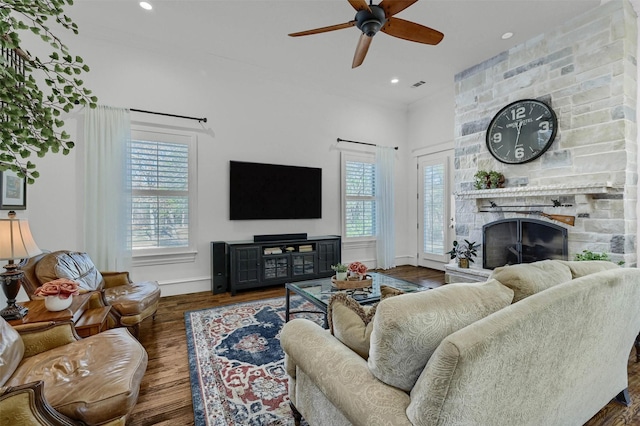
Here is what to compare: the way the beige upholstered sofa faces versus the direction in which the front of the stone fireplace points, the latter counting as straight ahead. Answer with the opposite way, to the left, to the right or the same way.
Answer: to the right

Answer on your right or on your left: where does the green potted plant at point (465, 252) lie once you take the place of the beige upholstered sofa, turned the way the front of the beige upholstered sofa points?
on your right

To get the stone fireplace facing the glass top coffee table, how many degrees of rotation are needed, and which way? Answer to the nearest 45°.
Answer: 0° — it already faces it

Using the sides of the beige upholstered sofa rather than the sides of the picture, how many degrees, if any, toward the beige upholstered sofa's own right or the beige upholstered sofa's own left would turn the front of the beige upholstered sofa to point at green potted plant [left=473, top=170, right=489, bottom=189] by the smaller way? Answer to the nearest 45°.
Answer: approximately 45° to the beige upholstered sofa's own right

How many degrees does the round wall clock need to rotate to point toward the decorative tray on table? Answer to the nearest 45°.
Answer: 0° — it already faces it

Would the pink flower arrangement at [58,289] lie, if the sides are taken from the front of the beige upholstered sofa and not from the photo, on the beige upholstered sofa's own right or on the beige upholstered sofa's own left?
on the beige upholstered sofa's own left

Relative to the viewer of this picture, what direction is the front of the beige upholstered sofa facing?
facing away from the viewer and to the left of the viewer

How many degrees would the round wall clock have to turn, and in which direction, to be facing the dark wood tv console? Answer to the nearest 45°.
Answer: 0° — it already faces it

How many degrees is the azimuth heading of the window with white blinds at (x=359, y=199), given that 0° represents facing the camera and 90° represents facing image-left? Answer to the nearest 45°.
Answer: approximately 315°

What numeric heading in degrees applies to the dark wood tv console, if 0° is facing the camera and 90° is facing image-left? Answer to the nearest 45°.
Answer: approximately 315°

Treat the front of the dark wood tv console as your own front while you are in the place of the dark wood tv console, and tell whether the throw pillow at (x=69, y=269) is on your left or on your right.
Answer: on your right
